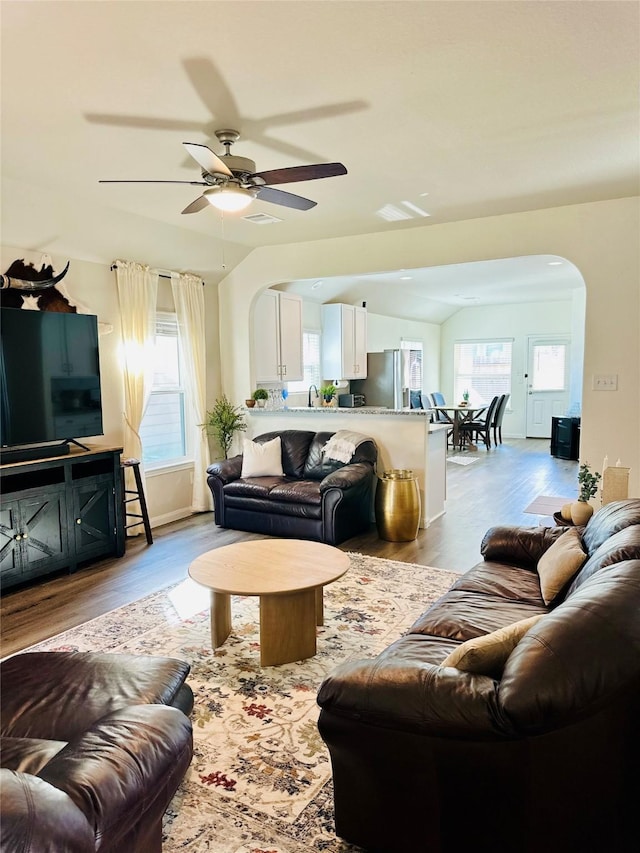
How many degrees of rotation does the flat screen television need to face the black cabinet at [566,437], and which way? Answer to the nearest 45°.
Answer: approximately 45° to its left

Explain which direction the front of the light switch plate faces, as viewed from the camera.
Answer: facing the viewer

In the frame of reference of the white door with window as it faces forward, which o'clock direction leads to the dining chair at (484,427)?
The dining chair is roughly at 1 o'clock from the white door with window.

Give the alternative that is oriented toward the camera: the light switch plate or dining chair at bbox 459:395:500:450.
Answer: the light switch plate

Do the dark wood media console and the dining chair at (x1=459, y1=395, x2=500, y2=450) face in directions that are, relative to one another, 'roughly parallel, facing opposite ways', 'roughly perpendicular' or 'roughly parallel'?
roughly parallel, facing opposite ways

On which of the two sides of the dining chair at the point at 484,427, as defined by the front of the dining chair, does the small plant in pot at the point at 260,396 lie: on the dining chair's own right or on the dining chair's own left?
on the dining chair's own left

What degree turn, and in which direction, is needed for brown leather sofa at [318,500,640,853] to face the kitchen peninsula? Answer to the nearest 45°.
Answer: approximately 90° to its right

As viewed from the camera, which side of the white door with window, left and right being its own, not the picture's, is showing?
front

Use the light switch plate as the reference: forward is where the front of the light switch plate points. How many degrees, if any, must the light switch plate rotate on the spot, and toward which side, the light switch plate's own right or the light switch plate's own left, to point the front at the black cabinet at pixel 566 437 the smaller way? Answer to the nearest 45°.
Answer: approximately 180°

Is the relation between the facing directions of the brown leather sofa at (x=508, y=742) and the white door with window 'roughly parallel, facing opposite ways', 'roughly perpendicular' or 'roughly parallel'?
roughly perpendicular

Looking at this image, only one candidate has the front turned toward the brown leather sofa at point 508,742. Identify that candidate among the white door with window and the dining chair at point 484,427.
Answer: the white door with window

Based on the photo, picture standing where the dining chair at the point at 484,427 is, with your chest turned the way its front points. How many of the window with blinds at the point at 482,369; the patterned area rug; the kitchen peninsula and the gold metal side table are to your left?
3

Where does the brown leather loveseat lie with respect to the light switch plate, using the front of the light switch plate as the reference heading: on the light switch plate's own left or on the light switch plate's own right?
on the light switch plate's own right

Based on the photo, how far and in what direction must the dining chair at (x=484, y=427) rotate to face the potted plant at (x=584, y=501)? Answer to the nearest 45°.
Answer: approximately 90° to its left

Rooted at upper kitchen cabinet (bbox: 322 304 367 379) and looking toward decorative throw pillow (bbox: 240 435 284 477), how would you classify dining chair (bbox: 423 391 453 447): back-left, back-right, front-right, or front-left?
back-left

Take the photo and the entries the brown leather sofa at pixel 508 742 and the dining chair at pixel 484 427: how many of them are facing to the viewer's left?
2

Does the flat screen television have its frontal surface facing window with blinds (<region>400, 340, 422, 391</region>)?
no

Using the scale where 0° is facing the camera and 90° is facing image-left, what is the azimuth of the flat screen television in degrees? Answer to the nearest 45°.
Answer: approximately 315°

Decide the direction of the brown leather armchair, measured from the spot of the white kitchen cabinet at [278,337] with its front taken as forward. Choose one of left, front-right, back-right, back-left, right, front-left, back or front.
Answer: front-right

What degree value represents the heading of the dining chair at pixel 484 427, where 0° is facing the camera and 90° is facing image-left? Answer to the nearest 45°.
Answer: approximately 90°
